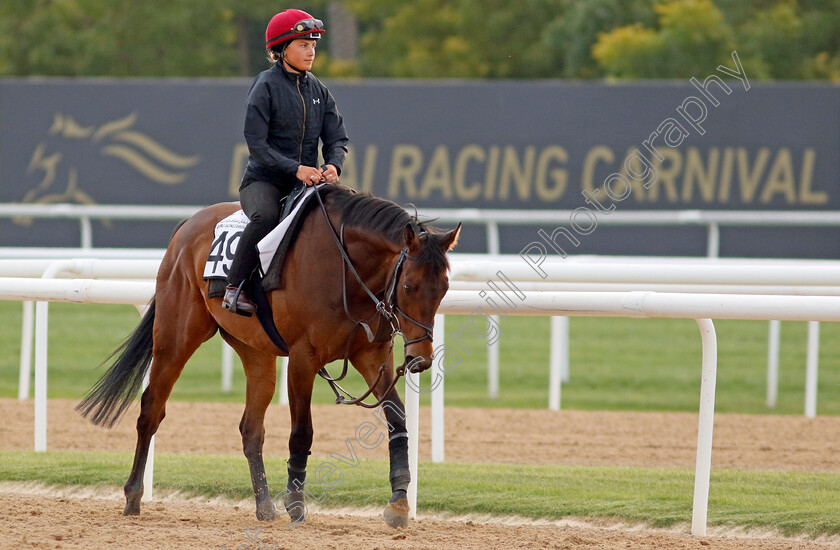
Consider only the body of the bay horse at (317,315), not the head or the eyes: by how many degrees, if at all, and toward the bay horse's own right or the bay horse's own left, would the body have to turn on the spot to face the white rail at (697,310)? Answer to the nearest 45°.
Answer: approximately 45° to the bay horse's own left

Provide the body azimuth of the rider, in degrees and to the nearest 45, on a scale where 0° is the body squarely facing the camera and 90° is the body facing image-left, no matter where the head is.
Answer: approximately 315°

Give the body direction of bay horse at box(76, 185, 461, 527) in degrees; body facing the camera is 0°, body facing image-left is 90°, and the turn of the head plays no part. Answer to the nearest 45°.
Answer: approximately 315°

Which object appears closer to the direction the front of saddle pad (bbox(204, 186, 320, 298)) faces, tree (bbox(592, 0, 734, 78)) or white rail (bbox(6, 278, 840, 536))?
the white rail

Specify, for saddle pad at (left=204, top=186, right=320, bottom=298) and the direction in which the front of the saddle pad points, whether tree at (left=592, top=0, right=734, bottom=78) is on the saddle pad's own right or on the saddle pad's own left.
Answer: on the saddle pad's own left
